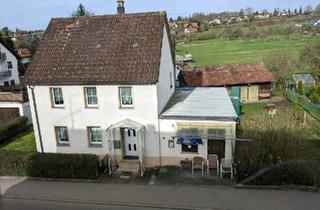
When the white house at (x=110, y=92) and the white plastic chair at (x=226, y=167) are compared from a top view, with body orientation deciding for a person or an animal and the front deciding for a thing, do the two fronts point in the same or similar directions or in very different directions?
same or similar directions

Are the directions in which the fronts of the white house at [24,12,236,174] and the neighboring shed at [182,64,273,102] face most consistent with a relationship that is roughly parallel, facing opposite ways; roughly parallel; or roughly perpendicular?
roughly parallel

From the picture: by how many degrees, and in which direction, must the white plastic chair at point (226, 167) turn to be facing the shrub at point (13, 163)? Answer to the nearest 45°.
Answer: approximately 90° to its right

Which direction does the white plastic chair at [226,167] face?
toward the camera

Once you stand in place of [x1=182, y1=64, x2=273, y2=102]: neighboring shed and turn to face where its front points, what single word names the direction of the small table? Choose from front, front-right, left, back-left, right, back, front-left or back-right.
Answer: front

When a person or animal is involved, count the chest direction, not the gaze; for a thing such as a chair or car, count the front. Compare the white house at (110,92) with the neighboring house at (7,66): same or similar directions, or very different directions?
same or similar directions

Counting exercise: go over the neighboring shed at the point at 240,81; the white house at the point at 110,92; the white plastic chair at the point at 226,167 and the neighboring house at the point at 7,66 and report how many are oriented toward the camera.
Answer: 4

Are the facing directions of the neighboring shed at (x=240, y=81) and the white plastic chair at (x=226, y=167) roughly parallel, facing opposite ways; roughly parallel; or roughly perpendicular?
roughly parallel

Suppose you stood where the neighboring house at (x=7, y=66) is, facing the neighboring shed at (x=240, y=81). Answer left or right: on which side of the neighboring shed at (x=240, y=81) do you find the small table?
right

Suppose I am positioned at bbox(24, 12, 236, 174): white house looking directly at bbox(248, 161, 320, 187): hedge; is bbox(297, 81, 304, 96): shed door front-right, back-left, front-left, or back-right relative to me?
front-left

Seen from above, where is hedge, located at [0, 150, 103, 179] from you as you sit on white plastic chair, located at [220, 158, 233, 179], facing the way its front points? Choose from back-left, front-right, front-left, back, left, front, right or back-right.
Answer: right

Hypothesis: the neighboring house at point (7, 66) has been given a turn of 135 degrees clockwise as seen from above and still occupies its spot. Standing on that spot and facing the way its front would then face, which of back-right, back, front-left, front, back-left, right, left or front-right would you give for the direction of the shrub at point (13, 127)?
back-left

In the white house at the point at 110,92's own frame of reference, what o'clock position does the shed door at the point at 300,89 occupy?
The shed door is roughly at 8 o'clock from the white house.

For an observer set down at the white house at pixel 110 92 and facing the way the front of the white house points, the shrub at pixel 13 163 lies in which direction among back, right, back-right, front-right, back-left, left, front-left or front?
right

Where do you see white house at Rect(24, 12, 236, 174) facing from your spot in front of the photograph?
facing the viewer

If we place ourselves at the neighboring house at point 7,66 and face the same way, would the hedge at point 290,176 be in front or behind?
in front

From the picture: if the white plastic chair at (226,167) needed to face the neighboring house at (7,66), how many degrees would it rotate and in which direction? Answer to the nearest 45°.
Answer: approximately 135° to its right

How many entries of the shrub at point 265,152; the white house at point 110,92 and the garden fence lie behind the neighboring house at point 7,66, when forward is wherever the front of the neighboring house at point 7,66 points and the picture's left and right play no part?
0
